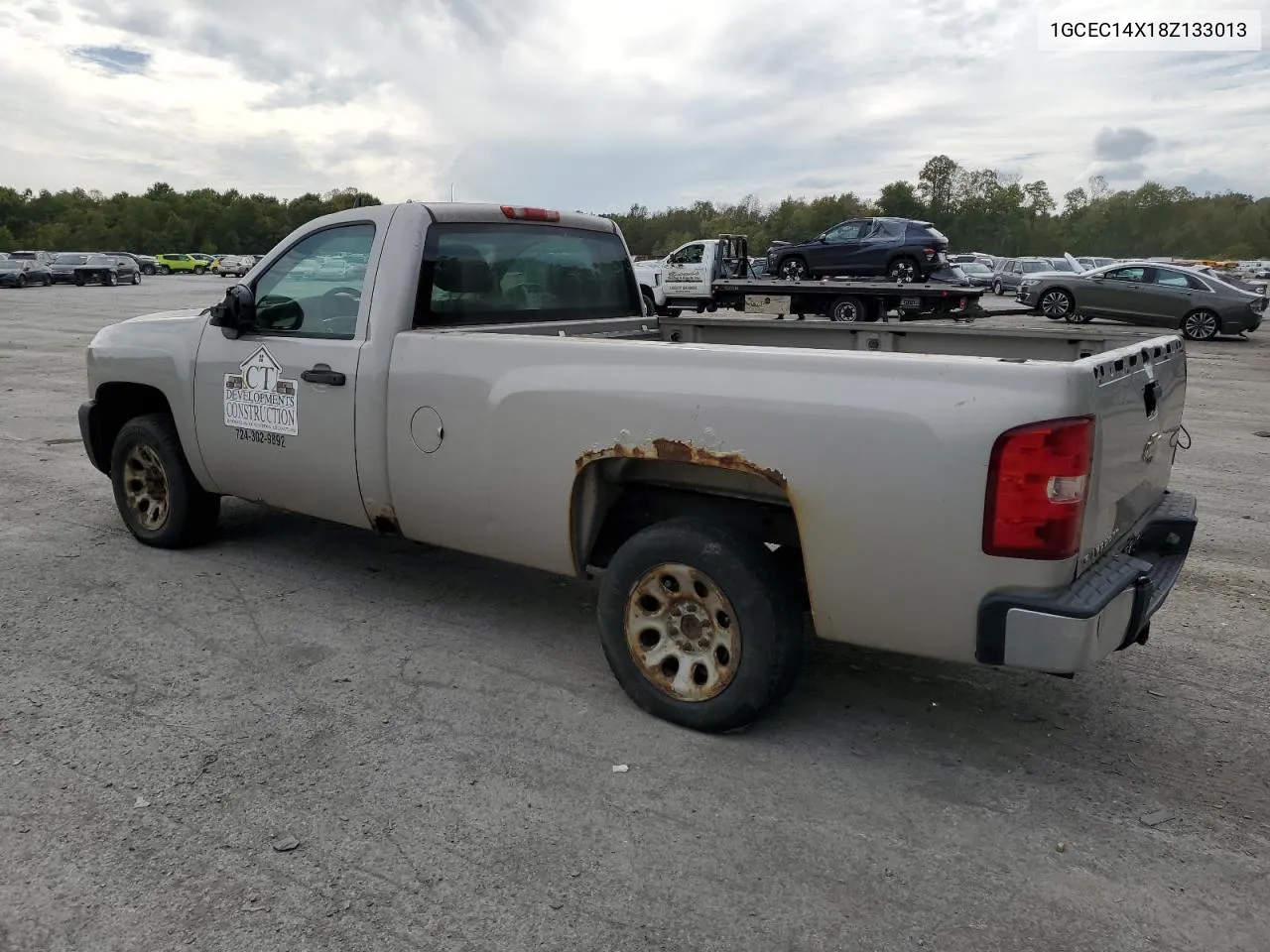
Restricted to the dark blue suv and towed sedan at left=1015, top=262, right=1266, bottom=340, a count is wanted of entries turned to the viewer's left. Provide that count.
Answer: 2

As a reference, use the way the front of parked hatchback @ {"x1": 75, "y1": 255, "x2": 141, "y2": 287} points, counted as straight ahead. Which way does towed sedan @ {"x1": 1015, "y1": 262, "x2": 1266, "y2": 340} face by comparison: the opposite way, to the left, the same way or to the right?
to the right

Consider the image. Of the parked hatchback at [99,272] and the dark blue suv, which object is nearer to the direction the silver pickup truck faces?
the parked hatchback

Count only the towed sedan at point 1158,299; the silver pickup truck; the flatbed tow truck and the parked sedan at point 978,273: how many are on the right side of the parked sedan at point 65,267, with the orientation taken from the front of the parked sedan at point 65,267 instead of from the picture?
0

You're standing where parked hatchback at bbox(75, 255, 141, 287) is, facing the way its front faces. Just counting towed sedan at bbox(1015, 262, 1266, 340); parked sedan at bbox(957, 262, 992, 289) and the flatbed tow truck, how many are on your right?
0

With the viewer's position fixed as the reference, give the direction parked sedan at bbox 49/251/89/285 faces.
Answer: facing the viewer and to the left of the viewer

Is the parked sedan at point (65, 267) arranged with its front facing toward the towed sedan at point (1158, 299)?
no

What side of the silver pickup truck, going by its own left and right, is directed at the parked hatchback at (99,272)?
front

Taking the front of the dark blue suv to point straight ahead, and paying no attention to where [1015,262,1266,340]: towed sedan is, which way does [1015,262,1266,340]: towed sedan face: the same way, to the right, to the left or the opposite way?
the same way

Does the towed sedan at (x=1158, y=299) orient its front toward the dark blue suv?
yes

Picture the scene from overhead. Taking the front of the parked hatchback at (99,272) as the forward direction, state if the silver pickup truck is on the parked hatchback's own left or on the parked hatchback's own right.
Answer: on the parked hatchback's own left

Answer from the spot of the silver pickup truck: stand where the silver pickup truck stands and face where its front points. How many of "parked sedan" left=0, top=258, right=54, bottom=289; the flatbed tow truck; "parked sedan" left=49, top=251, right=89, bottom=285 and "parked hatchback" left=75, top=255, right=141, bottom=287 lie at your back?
0

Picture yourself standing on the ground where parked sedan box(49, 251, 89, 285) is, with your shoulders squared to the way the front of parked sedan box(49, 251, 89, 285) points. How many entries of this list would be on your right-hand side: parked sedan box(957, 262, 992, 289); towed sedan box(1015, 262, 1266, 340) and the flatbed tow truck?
0

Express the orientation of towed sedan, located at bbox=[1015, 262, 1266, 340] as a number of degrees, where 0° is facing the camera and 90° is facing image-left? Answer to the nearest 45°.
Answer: approximately 90°

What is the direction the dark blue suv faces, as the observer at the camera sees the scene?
facing to the left of the viewer

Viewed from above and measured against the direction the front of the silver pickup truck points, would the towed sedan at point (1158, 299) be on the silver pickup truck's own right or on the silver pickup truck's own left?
on the silver pickup truck's own right

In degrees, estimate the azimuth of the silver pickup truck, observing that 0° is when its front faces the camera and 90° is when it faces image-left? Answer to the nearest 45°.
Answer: approximately 135°

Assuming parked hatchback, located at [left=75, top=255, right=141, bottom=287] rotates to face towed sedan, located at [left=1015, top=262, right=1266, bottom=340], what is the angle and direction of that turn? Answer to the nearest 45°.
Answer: approximately 90° to its left
